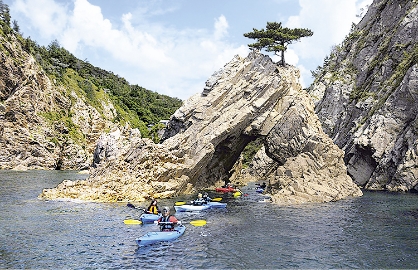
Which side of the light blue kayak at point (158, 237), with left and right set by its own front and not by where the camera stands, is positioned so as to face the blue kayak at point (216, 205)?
back

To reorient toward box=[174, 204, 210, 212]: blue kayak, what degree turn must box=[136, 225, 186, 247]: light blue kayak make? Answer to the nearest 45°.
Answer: approximately 135° to its right

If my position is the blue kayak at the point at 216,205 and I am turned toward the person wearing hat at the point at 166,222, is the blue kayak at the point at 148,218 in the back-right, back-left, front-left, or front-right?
front-right

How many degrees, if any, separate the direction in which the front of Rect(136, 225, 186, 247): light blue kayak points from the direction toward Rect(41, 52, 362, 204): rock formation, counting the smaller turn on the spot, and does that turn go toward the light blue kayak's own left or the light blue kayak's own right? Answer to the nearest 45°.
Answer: approximately 180°

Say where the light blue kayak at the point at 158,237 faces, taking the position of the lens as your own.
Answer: facing the viewer and to the left of the viewer

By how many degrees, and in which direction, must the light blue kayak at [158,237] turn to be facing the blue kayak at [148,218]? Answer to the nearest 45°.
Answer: approximately 135° to its right
